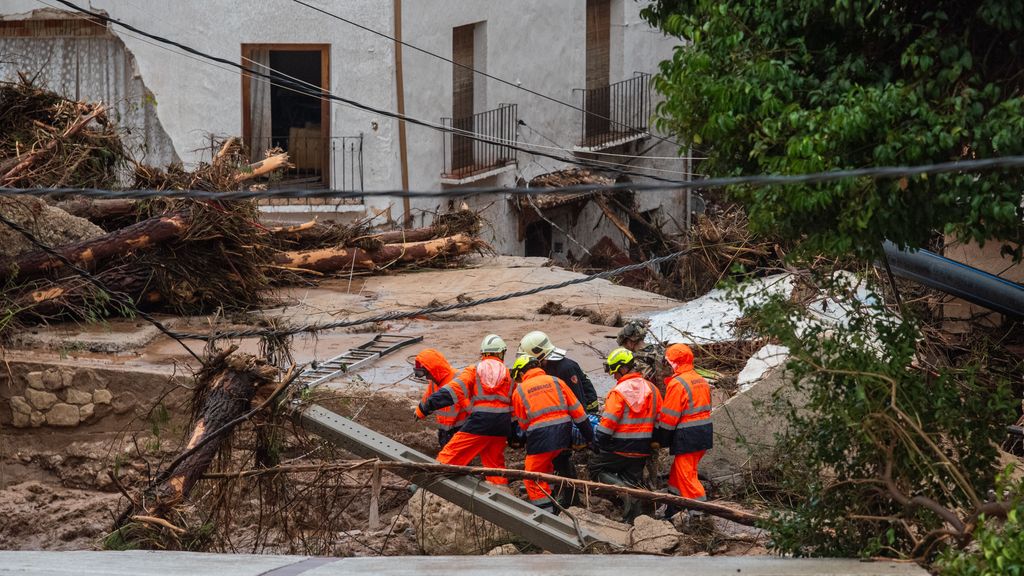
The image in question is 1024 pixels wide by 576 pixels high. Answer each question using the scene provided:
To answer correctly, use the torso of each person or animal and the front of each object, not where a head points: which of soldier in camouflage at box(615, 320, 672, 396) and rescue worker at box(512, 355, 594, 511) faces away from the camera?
rescue worker at box(512, 355, 594, 511)

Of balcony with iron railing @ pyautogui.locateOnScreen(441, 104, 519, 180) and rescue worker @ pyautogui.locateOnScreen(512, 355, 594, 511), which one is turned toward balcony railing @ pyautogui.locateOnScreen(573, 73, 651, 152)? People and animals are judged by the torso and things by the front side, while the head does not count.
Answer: the rescue worker

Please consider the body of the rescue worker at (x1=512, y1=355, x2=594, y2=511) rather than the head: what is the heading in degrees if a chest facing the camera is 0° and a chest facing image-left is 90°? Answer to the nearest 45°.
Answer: approximately 180°

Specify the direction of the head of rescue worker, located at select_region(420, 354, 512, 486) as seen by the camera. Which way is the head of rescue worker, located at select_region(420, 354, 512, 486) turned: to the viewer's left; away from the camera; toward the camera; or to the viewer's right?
away from the camera

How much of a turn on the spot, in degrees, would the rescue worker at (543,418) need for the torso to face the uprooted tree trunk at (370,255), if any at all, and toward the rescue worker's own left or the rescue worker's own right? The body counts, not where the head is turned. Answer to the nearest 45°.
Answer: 0° — they already face it

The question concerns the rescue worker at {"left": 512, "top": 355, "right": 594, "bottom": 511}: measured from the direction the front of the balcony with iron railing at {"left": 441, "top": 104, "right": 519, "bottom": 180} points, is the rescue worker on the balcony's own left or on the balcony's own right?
on the balcony's own left
